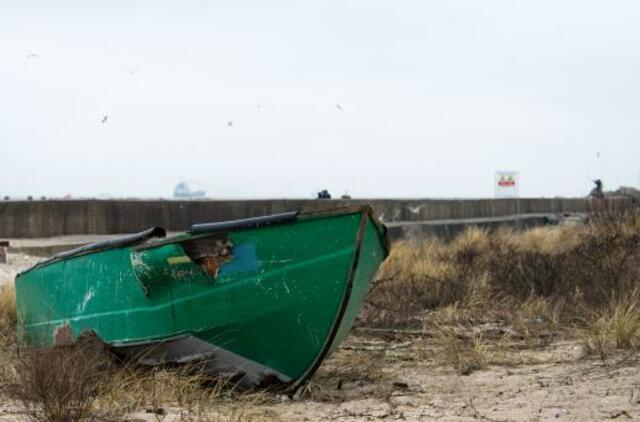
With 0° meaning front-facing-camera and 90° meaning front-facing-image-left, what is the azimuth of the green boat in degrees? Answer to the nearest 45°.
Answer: approximately 315°

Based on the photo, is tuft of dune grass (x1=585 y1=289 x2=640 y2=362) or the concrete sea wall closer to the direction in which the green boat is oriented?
the tuft of dune grass

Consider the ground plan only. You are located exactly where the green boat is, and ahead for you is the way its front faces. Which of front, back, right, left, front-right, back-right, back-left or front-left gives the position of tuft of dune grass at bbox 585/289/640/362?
front-left

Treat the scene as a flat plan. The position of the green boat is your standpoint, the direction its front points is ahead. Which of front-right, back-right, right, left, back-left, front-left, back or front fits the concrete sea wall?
back-left
